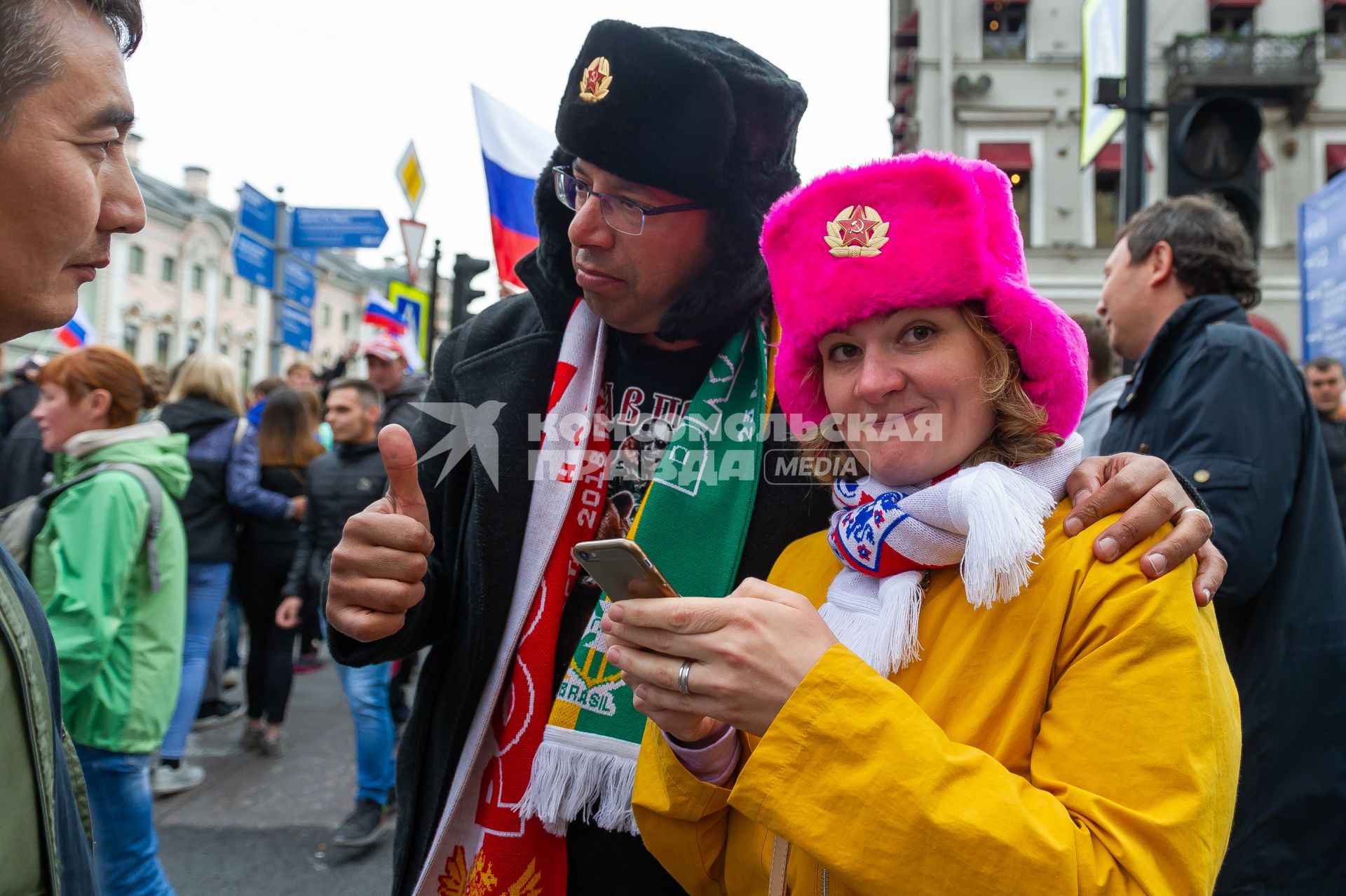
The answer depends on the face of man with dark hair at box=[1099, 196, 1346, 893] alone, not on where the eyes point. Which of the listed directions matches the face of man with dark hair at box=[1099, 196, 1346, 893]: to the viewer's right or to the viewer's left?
to the viewer's left

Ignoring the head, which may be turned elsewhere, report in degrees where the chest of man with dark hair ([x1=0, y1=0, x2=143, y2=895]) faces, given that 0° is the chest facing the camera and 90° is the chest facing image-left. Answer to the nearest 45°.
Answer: approximately 270°

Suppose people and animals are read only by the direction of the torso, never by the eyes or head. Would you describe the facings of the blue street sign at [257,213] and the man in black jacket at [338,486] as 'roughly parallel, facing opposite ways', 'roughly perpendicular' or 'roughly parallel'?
roughly perpendicular

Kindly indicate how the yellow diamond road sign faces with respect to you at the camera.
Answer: facing the viewer and to the right of the viewer

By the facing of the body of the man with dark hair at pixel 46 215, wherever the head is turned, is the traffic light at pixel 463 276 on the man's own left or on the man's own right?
on the man's own left

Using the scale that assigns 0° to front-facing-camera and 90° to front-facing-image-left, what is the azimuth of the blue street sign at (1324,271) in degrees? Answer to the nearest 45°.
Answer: approximately 45°

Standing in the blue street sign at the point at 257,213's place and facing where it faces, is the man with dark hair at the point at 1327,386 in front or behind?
in front

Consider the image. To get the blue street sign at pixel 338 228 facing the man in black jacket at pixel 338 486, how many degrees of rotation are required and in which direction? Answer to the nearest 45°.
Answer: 0° — it already faces them

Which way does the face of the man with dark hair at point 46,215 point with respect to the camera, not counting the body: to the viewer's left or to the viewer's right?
to the viewer's right

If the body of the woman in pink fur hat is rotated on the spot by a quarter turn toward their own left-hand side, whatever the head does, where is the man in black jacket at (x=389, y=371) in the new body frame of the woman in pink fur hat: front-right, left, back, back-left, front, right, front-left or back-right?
back

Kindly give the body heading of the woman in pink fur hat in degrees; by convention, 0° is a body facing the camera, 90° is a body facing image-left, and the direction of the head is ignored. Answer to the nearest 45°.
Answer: approximately 45°

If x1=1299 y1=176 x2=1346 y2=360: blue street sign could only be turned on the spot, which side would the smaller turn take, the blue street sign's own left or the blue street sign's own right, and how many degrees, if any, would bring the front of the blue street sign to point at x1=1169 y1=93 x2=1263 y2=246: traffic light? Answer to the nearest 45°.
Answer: approximately 45° to the blue street sign's own left
